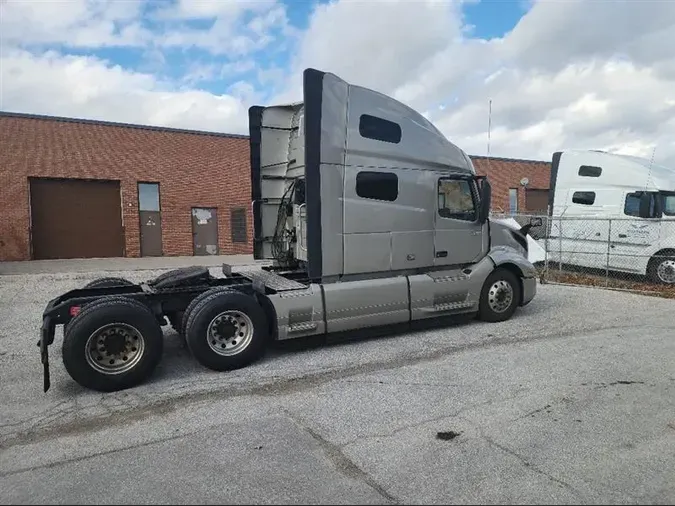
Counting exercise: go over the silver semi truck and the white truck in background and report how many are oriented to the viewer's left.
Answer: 0

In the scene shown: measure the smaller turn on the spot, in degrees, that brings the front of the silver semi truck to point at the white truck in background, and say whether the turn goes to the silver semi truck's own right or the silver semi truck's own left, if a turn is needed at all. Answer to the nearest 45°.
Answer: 0° — it already faces it

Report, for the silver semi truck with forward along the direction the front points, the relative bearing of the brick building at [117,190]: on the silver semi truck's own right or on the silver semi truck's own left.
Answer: on the silver semi truck's own left

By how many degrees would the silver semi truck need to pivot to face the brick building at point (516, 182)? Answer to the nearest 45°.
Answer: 0° — it already faces it

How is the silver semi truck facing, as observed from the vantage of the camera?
facing away from the viewer and to the right of the viewer

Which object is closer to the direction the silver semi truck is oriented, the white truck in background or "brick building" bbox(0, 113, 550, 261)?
the white truck in background
